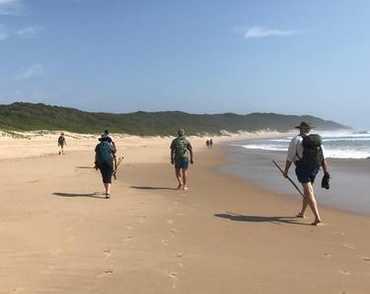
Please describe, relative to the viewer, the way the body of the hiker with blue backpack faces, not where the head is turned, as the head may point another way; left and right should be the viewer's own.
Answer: facing away from the viewer

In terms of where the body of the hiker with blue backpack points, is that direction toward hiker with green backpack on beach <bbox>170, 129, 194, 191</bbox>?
no

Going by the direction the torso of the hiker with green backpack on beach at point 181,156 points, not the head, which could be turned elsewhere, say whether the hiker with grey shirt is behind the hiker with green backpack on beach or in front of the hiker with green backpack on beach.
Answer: behind

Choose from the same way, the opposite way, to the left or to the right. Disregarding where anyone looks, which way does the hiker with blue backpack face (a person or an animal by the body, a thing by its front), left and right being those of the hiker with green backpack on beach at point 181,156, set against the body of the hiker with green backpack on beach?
the same way

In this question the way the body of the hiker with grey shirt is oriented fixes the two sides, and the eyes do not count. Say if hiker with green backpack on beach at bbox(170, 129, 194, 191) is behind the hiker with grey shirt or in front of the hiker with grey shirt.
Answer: in front

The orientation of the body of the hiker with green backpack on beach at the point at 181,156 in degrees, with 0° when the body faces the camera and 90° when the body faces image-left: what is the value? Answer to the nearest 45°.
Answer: approximately 180°

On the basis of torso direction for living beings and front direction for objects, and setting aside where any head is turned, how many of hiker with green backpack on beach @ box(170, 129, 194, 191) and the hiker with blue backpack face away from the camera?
2

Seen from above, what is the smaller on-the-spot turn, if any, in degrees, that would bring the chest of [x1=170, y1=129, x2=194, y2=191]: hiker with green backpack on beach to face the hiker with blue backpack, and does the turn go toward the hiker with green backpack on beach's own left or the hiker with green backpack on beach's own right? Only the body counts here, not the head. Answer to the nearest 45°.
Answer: approximately 135° to the hiker with green backpack on beach's own left

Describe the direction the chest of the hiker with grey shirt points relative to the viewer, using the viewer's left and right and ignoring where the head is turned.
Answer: facing away from the viewer and to the left of the viewer

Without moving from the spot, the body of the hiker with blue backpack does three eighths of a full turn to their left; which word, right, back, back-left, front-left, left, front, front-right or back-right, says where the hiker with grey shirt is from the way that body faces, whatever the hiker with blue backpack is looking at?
left
